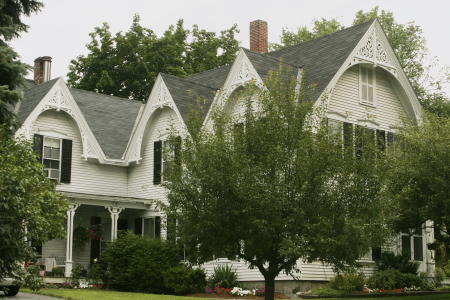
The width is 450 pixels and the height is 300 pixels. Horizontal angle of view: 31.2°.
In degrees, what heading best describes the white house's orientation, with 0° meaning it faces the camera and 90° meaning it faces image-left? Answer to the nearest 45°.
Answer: approximately 315°

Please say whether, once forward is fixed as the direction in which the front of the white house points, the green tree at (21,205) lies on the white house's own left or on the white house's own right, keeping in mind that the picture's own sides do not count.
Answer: on the white house's own right

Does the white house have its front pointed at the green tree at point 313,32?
no

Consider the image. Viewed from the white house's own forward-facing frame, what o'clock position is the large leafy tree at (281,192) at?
The large leafy tree is roughly at 1 o'clock from the white house.

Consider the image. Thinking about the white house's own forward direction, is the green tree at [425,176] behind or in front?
in front

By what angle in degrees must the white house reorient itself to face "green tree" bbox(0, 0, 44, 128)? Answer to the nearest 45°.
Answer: approximately 45° to its right

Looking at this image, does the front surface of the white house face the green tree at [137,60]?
no

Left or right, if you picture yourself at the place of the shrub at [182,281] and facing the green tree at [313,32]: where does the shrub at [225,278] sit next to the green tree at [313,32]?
right

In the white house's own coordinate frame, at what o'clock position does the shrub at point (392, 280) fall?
The shrub is roughly at 11 o'clock from the white house.
